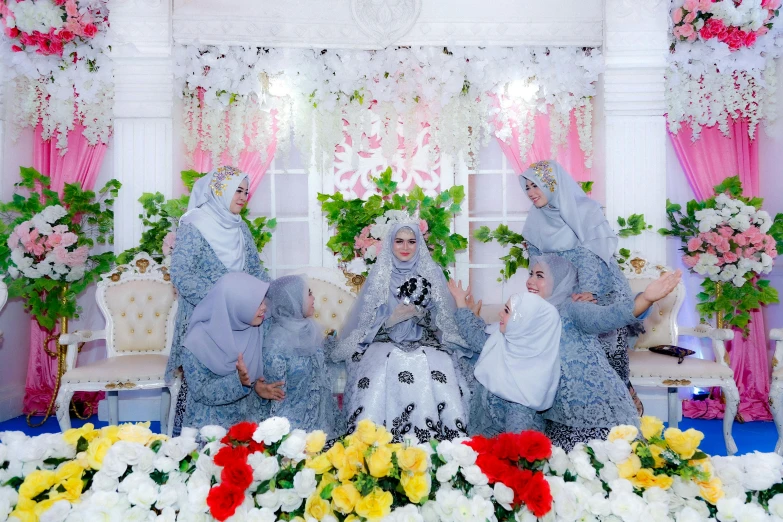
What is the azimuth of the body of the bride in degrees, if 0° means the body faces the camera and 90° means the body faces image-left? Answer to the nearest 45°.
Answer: approximately 0°

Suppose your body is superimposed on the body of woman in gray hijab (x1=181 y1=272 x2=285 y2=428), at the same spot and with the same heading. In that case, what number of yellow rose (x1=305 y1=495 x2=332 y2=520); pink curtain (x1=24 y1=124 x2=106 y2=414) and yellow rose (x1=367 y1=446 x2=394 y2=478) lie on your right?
2

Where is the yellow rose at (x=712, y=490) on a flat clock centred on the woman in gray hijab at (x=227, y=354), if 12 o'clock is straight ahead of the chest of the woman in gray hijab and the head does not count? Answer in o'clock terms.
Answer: The yellow rose is roughly at 2 o'clock from the woman in gray hijab.

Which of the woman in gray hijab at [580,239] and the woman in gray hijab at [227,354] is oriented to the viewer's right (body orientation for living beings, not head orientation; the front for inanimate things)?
the woman in gray hijab at [227,354]

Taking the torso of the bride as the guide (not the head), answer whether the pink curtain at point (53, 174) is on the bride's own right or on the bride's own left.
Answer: on the bride's own right

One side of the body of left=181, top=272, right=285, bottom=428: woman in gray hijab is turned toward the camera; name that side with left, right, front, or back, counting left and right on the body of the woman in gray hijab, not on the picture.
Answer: right

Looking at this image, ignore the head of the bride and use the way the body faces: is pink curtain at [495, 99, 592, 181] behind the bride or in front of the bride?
behind

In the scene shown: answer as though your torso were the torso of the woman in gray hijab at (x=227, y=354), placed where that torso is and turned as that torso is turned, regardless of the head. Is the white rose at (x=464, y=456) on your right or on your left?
on your right

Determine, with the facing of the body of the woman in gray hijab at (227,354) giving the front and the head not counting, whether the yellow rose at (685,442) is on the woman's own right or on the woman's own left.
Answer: on the woman's own right

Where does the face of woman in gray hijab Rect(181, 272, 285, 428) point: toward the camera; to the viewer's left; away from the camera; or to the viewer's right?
to the viewer's right

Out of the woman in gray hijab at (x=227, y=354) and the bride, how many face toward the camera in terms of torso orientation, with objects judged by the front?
1
